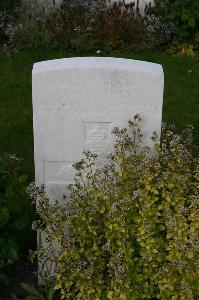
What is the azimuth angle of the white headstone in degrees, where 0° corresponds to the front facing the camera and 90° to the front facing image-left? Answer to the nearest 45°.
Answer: approximately 0°

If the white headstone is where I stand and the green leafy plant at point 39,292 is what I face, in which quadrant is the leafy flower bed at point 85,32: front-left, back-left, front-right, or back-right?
back-right

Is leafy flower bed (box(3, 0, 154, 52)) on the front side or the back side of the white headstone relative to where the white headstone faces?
on the back side
